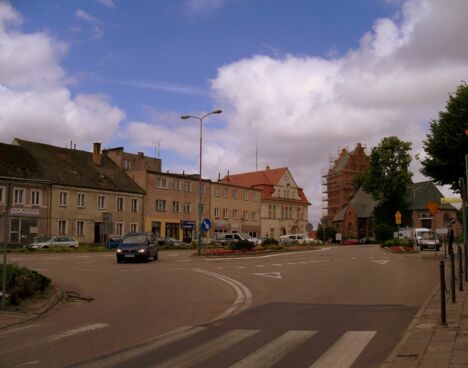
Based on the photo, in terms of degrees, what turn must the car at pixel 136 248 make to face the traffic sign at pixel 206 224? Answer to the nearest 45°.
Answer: approximately 180°

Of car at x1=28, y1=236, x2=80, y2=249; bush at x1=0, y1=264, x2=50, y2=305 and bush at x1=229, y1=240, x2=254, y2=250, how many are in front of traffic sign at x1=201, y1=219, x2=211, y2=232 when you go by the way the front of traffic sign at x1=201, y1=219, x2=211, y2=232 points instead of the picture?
1

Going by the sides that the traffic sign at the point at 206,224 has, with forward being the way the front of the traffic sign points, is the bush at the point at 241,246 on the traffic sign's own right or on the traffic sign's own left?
on the traffic sign's own left

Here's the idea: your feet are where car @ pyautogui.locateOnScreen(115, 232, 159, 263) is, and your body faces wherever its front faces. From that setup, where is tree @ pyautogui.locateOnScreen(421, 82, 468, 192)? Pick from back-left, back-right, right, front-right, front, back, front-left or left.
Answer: back-left

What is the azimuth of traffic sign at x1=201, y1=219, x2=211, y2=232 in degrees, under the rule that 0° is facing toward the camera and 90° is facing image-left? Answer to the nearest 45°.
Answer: approximately 0°

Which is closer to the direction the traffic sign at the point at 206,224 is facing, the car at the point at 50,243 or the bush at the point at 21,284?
the bush

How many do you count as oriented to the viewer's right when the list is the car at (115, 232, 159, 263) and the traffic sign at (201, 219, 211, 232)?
0

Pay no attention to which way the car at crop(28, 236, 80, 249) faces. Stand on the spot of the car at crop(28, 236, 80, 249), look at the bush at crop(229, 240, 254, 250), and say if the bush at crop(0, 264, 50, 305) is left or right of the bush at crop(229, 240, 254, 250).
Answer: right

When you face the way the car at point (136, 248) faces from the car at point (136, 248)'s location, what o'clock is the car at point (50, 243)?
the car at point (50, 243) is roughly at 4 o'clock from the car at point (136, 248).

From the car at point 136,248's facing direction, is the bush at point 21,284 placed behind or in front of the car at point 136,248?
in front

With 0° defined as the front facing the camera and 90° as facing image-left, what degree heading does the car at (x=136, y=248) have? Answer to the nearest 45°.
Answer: approximately 45°

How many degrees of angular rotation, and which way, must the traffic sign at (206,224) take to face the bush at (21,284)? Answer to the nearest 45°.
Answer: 0° — it already faces it

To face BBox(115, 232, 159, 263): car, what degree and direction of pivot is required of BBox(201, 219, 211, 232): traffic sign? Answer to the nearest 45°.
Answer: approximately 45° to its right

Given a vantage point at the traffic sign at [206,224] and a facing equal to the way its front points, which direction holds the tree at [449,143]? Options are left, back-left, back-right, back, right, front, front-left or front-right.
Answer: front-left

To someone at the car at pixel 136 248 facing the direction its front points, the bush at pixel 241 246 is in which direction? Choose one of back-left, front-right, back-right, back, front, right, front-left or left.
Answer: back
